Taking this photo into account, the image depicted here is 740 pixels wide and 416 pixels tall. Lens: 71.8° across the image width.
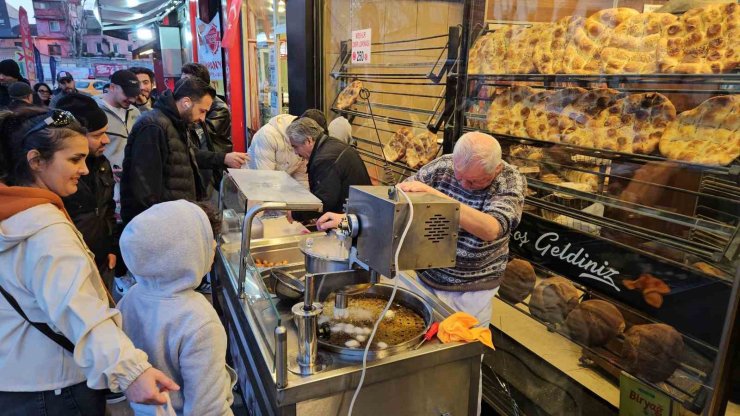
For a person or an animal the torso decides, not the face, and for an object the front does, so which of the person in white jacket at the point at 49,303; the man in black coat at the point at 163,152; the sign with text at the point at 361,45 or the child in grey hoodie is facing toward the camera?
the sign with text

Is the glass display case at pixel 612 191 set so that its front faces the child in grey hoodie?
yes

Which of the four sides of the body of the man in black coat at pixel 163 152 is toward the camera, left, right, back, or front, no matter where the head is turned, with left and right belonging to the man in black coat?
right

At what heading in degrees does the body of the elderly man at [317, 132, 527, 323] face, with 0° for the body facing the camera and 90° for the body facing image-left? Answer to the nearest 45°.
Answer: approximately 45°

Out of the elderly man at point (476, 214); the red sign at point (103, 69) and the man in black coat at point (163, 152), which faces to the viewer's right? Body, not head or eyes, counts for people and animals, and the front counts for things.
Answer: the man in black coat

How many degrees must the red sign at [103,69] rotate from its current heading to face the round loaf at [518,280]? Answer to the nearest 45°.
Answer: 0° — it already faces it

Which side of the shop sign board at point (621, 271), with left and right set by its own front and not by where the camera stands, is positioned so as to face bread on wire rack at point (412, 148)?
right

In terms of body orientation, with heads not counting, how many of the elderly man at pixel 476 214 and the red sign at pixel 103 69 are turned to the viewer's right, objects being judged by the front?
0

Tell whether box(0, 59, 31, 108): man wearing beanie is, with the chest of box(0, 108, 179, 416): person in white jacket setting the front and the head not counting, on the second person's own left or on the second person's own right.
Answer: on the second person's own left

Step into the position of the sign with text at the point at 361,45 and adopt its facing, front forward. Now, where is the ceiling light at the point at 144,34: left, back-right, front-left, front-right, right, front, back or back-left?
back-right

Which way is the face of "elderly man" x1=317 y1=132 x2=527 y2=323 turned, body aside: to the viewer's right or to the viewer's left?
to the viewer's left

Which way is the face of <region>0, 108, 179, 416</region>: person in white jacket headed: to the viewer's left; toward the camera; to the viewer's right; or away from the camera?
to the viewer's right

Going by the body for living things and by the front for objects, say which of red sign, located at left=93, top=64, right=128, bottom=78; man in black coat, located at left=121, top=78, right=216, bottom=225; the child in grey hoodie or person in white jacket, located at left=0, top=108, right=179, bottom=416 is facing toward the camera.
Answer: the red sign
